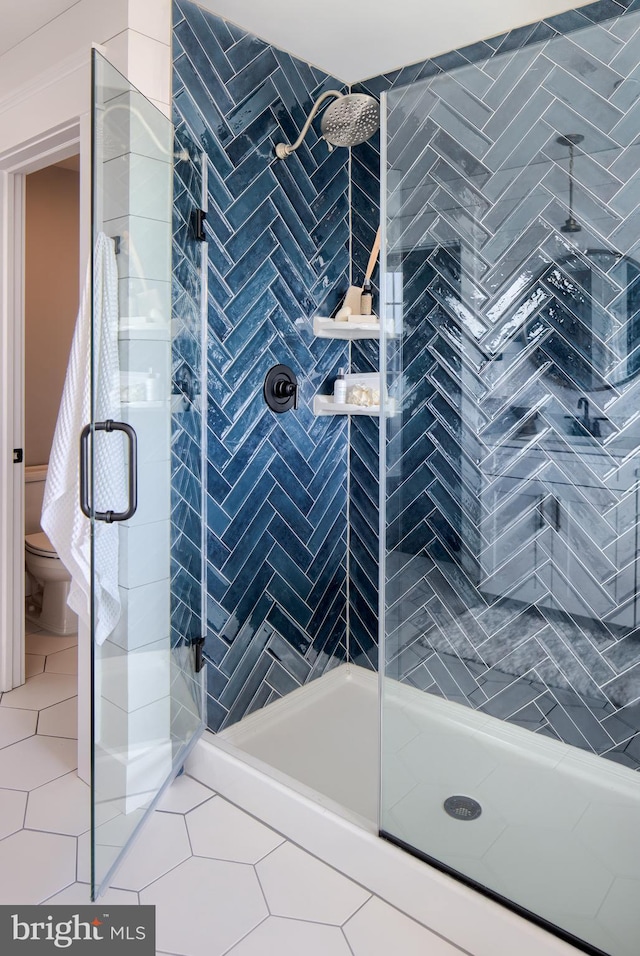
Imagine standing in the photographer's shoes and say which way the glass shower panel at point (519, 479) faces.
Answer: facing the viewer and to the left of the viewer

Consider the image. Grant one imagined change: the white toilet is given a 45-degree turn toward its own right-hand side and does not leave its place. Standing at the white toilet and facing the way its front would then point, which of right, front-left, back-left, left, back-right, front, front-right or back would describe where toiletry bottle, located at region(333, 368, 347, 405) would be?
front-left

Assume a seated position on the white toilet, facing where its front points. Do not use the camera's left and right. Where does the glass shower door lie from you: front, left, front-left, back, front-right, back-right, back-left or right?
front-right

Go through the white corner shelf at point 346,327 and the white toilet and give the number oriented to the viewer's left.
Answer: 0

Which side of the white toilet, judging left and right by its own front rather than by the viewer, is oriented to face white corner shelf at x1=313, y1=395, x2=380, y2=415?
front

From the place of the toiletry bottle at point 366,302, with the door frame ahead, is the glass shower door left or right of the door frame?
left

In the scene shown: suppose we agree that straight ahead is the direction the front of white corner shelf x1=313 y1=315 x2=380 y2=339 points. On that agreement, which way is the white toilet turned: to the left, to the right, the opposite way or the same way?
to the left

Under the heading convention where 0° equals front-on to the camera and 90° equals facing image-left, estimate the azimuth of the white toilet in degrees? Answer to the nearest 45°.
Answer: approximately 315°

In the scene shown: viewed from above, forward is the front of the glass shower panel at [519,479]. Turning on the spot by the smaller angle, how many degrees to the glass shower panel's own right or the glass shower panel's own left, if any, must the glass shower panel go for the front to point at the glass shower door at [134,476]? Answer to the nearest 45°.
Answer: approximately 45° to the glass shower panel's own right

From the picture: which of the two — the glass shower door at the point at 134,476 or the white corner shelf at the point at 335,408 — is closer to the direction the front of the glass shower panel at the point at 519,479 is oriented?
the glass shower door

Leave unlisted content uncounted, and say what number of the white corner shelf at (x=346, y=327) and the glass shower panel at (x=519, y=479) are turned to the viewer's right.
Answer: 0

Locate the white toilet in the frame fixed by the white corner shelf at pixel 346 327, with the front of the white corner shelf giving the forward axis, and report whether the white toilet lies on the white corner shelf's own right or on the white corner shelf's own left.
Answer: on the white corner shelf's own right
